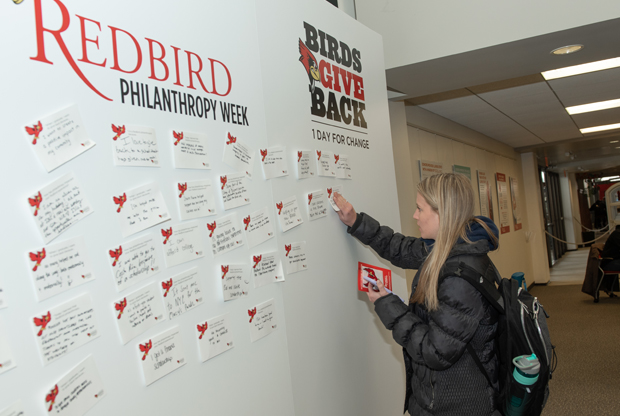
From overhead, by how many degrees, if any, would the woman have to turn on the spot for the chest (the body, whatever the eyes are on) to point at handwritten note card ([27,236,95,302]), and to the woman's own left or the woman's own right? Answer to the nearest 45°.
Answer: approximately 45° to the woman's own left

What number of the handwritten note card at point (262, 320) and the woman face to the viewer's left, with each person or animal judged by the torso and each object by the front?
1

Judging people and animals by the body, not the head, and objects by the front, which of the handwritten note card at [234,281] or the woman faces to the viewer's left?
the woman

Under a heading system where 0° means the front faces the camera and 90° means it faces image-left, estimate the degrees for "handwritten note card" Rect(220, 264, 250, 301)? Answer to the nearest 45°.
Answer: approximately 315°

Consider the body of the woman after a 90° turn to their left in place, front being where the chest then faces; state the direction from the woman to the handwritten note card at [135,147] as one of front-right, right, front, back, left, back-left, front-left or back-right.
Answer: front-right

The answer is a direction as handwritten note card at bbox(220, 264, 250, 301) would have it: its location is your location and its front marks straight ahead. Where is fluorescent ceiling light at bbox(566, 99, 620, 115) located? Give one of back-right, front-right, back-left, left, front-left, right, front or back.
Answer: left

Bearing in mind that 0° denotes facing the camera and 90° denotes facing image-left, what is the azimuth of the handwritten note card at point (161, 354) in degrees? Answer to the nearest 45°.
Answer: approximately 315°

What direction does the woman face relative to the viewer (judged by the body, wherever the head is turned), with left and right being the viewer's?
facing to the left of the viewer

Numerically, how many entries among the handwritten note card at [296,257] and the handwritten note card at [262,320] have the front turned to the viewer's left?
0

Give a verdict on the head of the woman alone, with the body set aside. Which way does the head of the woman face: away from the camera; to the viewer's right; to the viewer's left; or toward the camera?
to the viewer's left

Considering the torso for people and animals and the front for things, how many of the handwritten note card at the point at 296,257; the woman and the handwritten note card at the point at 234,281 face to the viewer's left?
1

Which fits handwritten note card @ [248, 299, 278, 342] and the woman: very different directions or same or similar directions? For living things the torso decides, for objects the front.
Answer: very different directions
